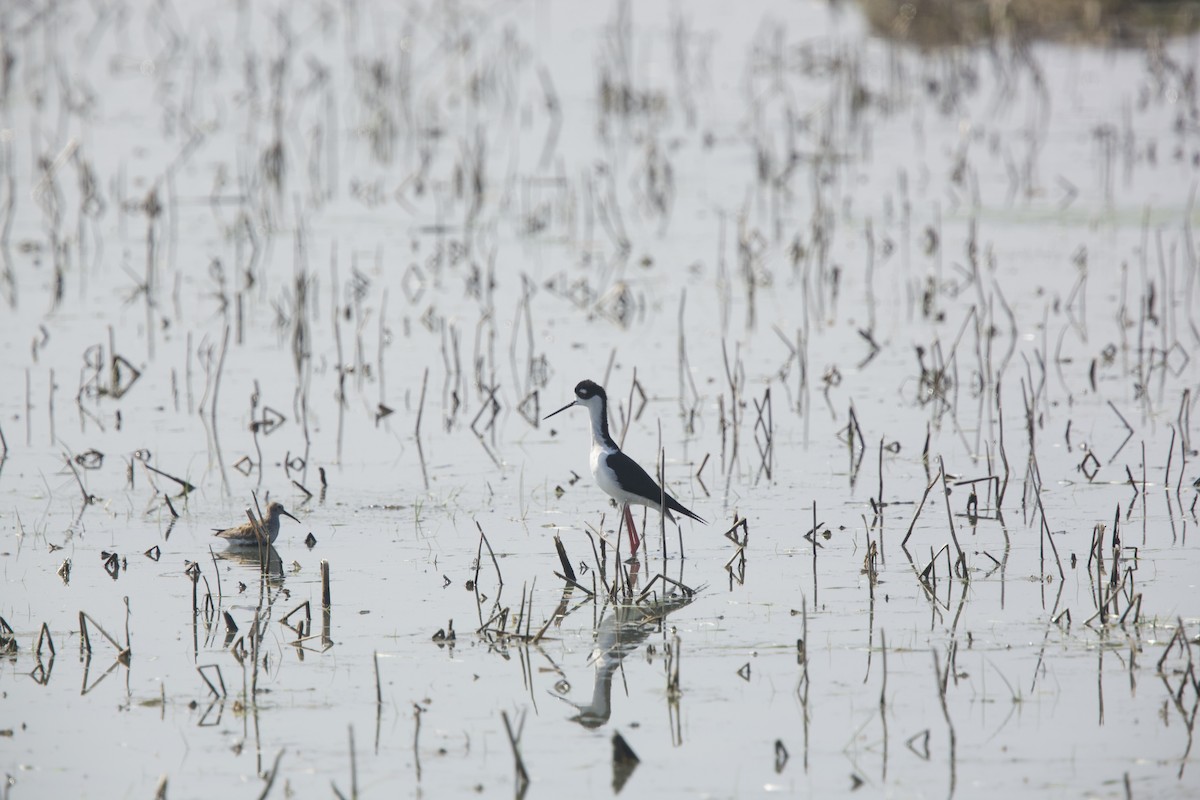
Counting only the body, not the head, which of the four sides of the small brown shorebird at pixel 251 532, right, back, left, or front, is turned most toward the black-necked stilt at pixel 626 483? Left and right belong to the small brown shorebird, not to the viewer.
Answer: front

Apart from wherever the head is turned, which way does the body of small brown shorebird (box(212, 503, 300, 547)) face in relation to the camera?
to the viewer's right

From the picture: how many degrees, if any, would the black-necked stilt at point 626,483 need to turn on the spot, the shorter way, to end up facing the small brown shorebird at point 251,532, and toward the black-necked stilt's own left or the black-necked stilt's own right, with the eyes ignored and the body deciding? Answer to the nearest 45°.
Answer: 0° — it already faces it

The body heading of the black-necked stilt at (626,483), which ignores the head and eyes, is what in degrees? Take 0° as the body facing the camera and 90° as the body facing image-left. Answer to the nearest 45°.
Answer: approximately 90°

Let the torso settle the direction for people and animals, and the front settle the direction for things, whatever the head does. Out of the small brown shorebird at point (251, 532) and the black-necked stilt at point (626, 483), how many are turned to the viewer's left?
1

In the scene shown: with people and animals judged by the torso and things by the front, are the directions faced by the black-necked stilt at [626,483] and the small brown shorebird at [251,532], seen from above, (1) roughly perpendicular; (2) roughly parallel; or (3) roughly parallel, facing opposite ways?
roughly parallel, facing opposite ways
